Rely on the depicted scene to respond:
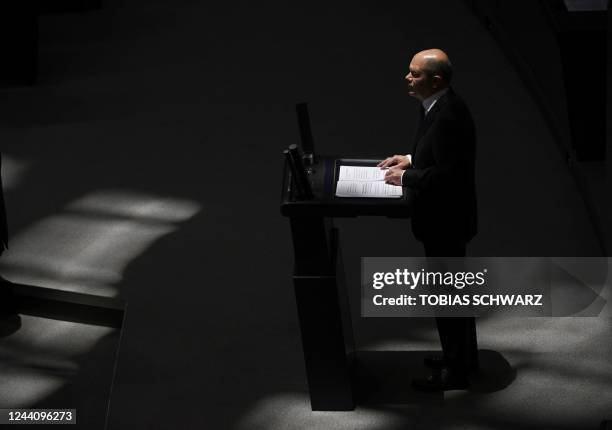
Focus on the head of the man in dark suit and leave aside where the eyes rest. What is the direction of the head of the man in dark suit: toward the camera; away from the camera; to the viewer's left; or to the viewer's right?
to the viewer's left

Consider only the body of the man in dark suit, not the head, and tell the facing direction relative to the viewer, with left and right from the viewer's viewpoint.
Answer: facing to the left of the viewer

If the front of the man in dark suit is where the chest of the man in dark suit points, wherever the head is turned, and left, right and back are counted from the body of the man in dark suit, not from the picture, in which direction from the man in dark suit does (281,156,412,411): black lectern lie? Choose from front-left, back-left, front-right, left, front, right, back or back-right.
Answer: front
